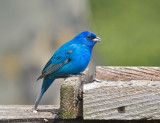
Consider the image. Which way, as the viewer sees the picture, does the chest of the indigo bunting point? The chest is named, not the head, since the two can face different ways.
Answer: to the viewer's right
